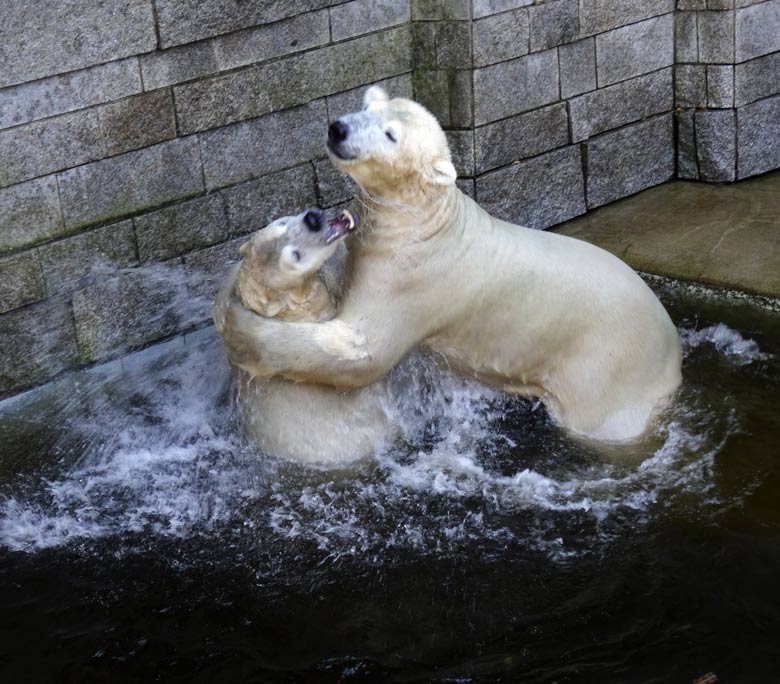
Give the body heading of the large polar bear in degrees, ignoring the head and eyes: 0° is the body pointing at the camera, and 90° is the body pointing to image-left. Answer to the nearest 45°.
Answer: approximately 90°
